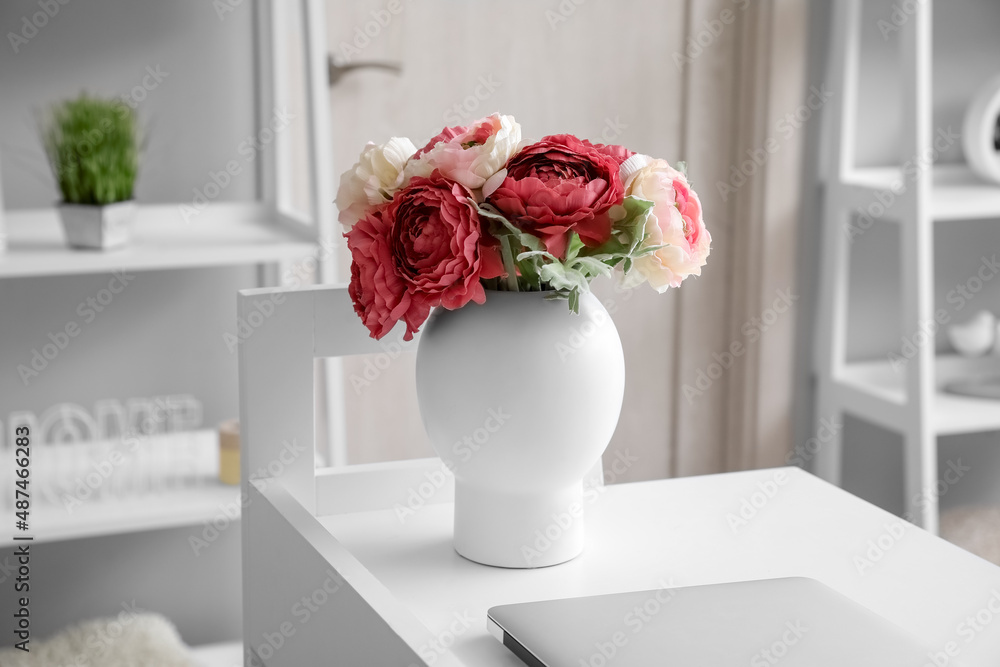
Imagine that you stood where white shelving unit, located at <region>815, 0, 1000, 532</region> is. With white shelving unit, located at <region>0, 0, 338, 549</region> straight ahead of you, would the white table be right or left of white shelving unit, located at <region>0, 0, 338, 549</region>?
left

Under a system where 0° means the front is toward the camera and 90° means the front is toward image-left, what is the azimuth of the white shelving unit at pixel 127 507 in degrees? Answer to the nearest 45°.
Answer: approximately 315°

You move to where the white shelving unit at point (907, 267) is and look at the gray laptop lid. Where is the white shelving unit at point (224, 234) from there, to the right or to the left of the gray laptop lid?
right

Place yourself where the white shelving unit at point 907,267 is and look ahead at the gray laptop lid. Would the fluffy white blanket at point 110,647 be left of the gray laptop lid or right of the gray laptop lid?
right

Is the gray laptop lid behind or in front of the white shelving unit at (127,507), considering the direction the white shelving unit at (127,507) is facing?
in front

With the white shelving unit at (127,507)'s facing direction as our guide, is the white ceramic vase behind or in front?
in front
